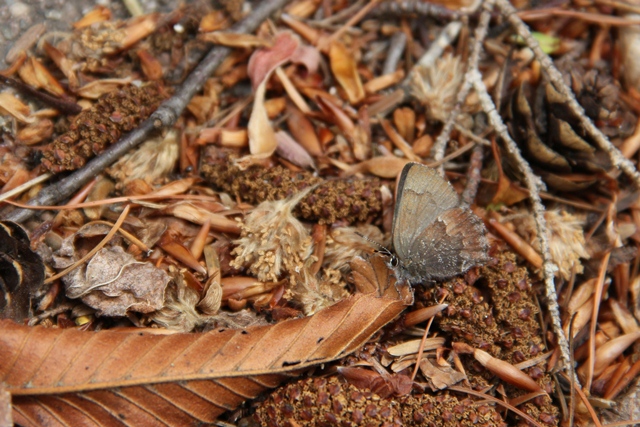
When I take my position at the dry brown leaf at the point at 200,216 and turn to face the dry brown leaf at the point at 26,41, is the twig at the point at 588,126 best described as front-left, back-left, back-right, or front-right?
back-right

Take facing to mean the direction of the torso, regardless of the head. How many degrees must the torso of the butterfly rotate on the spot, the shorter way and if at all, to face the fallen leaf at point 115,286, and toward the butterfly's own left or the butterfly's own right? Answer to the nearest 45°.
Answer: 0° — it already faces it

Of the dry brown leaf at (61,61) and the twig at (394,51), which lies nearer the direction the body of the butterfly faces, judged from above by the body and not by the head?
the dry brown leaf

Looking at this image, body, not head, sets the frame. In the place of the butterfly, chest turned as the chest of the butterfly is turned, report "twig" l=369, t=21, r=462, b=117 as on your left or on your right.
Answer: on your right

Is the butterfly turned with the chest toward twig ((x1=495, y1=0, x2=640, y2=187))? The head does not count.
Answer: no

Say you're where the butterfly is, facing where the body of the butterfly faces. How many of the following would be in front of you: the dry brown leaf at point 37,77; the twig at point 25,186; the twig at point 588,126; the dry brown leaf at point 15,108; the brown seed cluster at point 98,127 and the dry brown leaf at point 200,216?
5

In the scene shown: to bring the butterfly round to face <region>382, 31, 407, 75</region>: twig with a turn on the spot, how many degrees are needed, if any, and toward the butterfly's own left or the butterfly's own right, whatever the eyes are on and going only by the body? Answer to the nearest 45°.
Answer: approximately 90° to the butterfly's own right

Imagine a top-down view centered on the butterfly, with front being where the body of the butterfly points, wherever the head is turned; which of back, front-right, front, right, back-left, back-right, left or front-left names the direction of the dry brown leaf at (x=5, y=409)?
front-left

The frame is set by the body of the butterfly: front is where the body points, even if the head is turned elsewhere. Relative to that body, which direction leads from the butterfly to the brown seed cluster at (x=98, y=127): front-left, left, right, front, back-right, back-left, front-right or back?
front

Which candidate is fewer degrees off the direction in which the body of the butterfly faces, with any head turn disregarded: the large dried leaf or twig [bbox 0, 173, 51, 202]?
the twig

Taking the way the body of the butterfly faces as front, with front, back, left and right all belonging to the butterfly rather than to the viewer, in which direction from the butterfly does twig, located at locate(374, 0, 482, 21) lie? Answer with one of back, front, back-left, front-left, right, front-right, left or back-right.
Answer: right

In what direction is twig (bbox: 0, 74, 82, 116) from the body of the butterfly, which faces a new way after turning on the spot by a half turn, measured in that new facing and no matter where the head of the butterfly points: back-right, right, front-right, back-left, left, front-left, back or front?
back

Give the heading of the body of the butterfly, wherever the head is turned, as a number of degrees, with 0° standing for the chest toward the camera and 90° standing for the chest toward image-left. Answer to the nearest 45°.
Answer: approximately 90°

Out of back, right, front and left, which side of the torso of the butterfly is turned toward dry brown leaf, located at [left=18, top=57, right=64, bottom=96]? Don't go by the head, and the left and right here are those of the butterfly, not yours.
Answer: front
